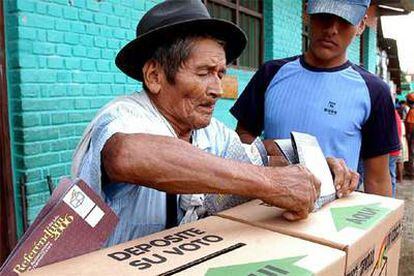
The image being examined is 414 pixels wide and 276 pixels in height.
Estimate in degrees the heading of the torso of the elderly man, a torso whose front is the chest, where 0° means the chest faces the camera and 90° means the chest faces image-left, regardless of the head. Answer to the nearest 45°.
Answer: approximately 315°

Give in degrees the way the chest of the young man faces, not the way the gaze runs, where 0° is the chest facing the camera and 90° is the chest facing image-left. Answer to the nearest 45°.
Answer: approximately 0°

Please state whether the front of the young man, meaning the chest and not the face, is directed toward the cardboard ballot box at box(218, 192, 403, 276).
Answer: yes

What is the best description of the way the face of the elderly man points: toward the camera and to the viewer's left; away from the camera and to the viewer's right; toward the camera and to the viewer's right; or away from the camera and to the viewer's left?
toward the camera and to the viewer's right

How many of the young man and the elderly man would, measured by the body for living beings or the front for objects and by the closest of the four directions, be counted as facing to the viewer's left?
0

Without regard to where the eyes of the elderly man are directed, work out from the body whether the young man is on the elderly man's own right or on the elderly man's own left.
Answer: on the elderly man's own left

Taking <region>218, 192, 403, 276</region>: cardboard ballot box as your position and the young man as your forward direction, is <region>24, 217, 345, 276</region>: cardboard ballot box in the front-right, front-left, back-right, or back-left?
back-left
